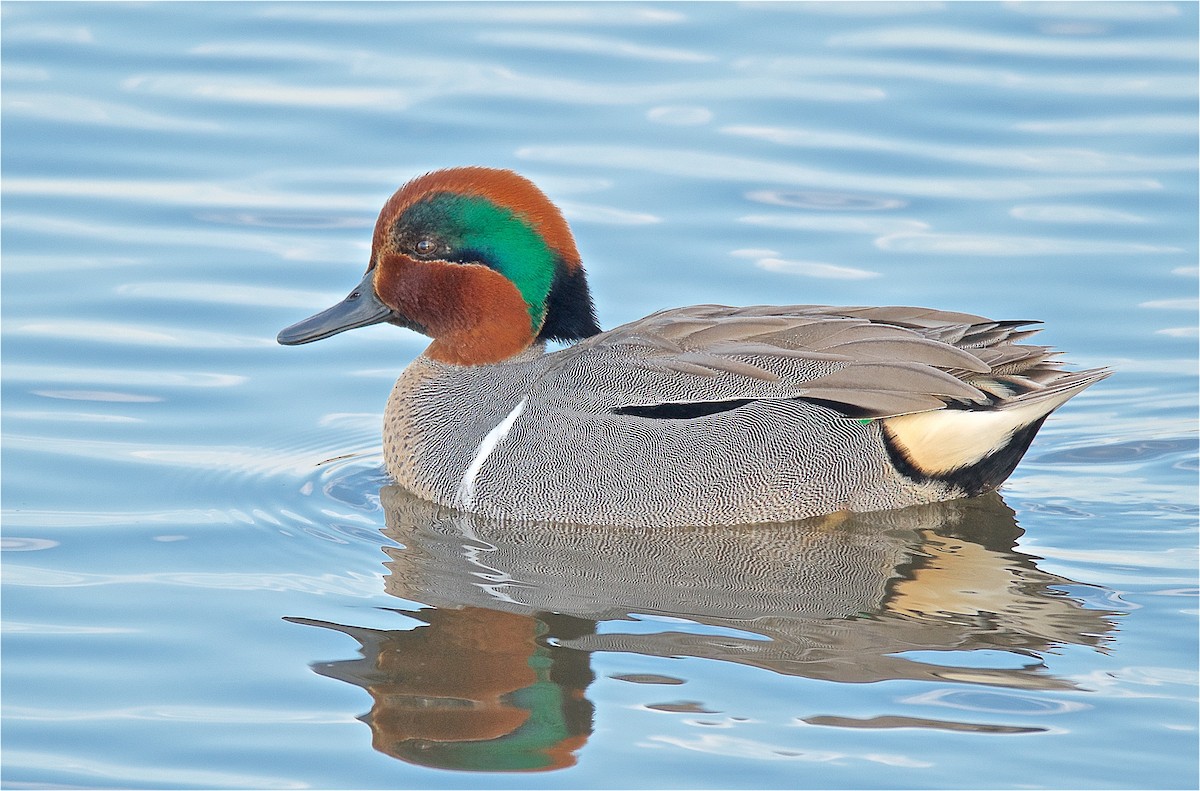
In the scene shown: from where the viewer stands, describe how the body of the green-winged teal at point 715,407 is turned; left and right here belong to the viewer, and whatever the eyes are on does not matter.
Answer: facing to the left of the viewer
